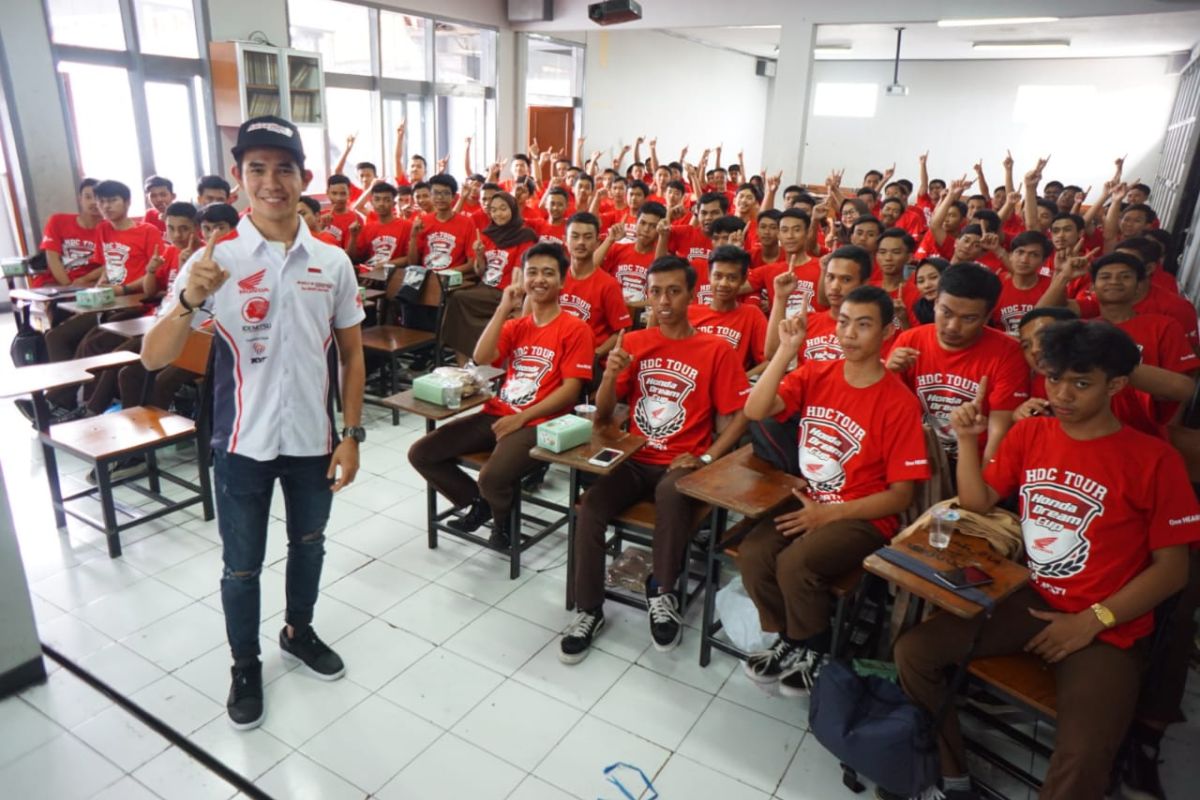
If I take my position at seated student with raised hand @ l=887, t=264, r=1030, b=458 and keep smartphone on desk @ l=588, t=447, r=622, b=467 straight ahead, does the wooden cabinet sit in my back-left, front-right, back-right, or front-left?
front-right

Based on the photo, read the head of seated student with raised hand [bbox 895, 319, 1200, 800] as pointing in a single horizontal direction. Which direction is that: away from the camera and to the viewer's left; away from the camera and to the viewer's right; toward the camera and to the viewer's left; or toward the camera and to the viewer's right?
toward the camera and to the viewer's left

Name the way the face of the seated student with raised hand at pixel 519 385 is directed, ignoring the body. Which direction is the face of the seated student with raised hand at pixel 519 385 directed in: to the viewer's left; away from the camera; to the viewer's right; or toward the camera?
toward the camera

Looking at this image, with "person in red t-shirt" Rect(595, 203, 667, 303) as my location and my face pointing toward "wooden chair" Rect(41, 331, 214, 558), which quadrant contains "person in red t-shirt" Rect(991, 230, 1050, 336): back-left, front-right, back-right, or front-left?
back-left

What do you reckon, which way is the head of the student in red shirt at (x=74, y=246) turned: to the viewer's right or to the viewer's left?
to the viewer's right

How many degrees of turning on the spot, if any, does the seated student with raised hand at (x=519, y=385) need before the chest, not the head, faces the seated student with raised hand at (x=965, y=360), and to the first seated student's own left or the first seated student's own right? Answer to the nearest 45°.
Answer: approximately 135° to the first seated student's own left

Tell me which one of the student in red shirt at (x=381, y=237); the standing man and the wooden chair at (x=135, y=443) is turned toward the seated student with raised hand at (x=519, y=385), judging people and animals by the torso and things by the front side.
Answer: the student in red shirt

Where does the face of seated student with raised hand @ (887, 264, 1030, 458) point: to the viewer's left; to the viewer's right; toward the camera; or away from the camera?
toward the camera

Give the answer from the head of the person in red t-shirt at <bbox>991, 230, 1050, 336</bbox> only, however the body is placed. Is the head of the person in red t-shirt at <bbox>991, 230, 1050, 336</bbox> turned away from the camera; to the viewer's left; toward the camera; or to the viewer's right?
toward the camera

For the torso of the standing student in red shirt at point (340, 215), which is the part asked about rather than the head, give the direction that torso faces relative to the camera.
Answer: toward the camera

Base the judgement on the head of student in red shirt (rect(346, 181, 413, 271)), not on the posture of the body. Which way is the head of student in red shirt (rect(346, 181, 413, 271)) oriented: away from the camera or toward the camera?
toward the camera

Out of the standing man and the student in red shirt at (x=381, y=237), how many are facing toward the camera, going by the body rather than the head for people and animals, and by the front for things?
2

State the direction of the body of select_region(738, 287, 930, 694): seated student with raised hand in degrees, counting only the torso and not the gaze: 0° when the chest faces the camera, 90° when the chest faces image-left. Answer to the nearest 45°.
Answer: approximately 45°

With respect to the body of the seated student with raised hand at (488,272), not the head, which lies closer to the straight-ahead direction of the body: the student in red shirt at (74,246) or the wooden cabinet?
the student in red shirt

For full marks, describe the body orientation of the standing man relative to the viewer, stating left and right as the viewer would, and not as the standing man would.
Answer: facing the viewer

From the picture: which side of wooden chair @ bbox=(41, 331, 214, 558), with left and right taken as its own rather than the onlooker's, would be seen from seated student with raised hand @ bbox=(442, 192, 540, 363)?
back

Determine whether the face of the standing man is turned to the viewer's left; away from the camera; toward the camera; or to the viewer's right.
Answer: toward the camera
